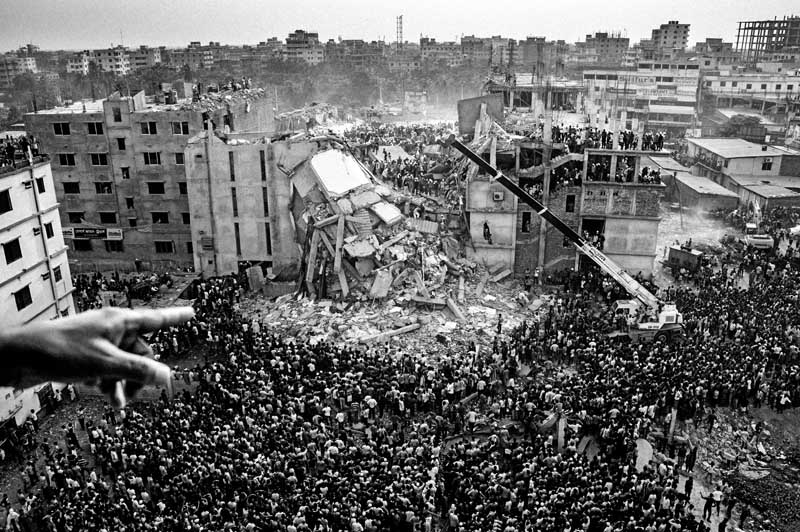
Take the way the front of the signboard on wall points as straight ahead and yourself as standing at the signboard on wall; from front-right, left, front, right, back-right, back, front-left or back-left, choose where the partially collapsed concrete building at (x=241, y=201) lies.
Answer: front-left

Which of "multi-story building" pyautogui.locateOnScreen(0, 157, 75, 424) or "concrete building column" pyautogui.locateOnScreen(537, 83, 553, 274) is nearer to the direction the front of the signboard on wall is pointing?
the multi-story building

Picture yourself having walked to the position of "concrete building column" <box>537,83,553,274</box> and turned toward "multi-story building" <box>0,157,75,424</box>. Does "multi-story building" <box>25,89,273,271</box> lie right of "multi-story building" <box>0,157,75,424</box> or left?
right

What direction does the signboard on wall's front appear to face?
toward the camera

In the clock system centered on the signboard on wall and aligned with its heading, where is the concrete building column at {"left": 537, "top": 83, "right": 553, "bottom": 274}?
The concrete building column is roughly at 10 o'clock from the signboard on wall.

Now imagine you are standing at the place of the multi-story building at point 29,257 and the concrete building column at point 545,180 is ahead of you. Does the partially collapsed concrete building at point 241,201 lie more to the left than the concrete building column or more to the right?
left

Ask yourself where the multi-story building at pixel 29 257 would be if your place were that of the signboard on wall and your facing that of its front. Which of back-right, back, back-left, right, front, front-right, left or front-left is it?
front

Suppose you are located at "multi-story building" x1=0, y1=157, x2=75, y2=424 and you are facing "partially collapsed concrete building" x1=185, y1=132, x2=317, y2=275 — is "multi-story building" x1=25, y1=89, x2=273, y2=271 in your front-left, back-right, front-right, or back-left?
front-left

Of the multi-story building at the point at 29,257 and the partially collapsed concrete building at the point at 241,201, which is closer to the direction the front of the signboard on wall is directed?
the multi-story building

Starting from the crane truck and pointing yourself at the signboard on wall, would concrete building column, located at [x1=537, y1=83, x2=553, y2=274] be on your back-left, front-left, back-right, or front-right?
front-right

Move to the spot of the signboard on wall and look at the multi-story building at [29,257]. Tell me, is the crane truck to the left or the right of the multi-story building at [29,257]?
left

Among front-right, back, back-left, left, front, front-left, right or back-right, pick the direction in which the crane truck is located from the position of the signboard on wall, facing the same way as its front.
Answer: front-left

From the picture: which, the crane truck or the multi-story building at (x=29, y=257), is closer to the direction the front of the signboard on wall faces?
the multi-story building
